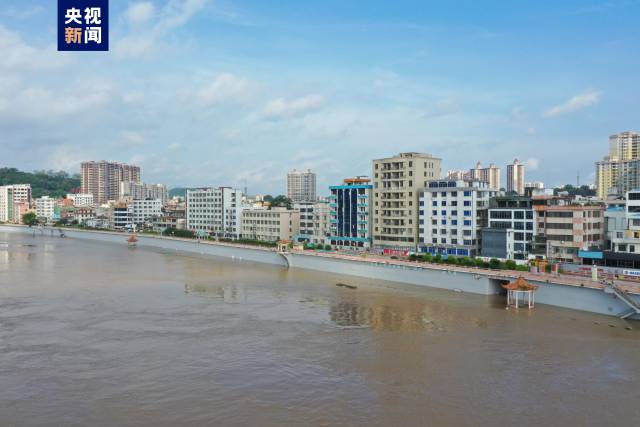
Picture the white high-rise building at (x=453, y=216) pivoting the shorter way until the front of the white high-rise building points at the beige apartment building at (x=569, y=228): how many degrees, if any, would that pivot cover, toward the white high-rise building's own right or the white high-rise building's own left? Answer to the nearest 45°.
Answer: approximately 45° to the white high-rise building's own left

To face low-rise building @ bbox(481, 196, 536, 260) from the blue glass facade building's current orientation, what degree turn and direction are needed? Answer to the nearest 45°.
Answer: approximately 45° to its left

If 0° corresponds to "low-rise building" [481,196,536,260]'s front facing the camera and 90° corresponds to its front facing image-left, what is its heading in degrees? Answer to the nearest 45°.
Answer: approximately 0°

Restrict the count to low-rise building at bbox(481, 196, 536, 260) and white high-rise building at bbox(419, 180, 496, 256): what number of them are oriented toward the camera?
2

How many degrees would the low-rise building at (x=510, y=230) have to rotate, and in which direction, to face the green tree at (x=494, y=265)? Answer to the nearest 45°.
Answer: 0° — it already faces it

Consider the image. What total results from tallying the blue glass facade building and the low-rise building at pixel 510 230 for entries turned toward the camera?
2

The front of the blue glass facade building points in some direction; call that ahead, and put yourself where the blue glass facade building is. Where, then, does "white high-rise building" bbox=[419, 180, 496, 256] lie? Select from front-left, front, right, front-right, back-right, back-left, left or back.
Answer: front-left

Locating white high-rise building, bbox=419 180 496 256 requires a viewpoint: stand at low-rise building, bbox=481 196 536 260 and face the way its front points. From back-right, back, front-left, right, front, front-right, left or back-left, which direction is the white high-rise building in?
back-right
